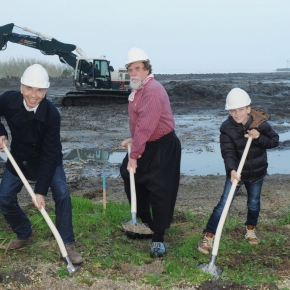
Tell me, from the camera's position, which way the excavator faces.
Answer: facing to the left of the viewer

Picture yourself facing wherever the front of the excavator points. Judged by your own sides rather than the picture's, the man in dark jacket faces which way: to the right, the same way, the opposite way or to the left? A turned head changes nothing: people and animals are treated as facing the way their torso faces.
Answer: to the left

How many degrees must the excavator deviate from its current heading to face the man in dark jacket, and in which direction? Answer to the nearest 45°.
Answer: approximately 90° to its left

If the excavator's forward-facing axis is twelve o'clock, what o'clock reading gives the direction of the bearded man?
The bearded man is roughly at 9 o'clock from the excavator.

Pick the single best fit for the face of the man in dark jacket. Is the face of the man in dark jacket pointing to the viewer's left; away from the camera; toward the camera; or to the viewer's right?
toward the camera

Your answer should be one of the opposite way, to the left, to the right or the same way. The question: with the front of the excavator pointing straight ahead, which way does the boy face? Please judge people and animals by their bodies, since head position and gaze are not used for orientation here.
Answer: to the left

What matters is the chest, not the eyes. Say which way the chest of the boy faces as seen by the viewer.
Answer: toward the camera

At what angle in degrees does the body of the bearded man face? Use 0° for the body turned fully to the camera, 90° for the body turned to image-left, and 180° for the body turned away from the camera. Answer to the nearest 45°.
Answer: approximately 45°

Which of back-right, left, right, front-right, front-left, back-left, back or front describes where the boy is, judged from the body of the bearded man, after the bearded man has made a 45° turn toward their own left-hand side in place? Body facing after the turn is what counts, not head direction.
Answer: left

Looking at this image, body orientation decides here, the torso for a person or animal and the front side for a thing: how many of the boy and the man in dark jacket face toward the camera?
2

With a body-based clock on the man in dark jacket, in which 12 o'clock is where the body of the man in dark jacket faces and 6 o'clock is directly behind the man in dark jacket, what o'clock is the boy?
The boy is roughly at 9 o'clock from the man in dark jacket.

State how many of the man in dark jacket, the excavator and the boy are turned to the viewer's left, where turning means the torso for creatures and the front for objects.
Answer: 1

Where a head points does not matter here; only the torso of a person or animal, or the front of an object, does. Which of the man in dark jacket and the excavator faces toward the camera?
the man in dark jacket

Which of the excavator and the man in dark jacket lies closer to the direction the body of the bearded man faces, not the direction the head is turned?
the man in dark jacket

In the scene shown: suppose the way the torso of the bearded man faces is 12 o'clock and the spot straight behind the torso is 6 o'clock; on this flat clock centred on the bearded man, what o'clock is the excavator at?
The excavator is roughly at 4 o'clock from the bearded man.

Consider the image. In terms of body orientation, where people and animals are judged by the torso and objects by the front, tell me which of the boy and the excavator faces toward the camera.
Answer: the boy

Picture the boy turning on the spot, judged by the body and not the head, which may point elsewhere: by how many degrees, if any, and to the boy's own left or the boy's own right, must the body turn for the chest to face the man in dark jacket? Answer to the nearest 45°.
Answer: approximately 45° to the boy's own right
